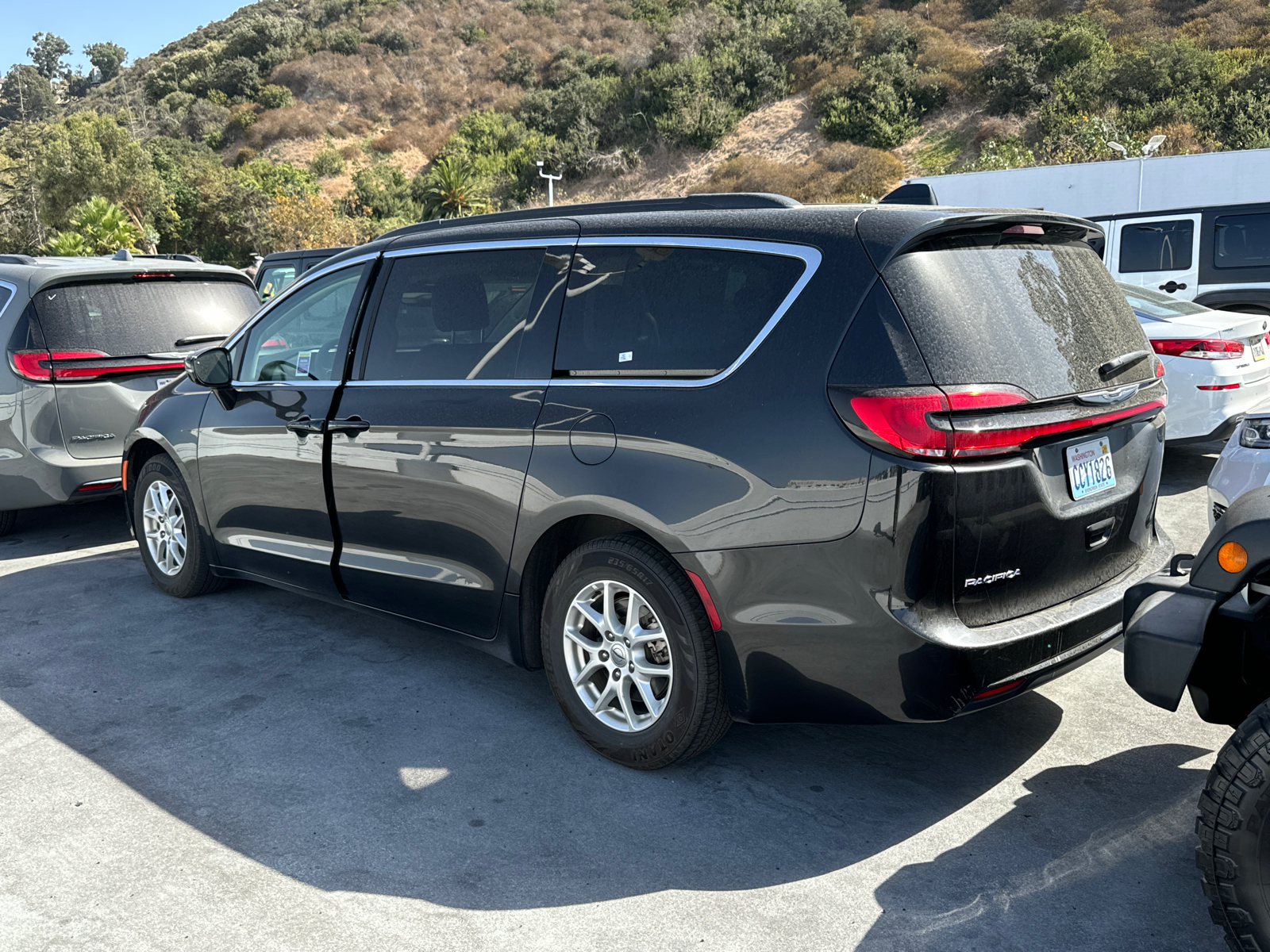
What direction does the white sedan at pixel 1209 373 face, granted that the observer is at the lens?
facing away from the viewer and to the left of the viewer

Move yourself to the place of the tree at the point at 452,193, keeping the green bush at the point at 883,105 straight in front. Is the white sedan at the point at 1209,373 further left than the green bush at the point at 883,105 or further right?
right

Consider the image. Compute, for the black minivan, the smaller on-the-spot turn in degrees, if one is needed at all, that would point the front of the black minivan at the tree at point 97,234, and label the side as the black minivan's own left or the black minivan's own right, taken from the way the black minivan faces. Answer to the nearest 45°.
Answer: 0° — it already faces it

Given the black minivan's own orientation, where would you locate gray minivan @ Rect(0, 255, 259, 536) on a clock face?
The gray minivan is roughly at 12 o'clock from the black minivan.

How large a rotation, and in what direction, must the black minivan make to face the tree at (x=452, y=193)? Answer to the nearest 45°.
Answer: approximately 45° to its right

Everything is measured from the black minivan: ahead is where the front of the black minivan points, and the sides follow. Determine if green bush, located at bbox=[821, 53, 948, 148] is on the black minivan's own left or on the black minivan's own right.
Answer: on the black minivan's own right

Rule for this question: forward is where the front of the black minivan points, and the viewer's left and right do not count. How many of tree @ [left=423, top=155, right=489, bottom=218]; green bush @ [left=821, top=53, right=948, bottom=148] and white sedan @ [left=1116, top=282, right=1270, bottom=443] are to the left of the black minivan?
0

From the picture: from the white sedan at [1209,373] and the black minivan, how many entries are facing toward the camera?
0

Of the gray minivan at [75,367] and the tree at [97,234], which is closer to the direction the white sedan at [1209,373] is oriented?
the tree

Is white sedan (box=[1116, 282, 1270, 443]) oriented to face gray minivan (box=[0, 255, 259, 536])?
no

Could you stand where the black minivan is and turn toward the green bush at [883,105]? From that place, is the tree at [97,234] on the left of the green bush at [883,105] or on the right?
left

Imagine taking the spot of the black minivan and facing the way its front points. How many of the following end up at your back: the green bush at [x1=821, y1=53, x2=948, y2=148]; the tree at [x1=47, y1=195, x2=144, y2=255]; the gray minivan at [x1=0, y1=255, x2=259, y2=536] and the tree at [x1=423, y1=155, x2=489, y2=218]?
0

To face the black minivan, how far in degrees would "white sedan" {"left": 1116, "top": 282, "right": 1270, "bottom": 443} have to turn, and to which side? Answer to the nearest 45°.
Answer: approximately 135° to its left

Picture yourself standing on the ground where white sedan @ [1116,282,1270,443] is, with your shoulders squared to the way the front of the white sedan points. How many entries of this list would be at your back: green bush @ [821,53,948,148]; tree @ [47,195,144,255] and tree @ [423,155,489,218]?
0

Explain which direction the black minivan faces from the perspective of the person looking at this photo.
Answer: facing away from the viewer and to the left of the viewer

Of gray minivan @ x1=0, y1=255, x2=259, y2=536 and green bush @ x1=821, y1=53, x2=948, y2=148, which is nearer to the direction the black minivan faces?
the gray minivan

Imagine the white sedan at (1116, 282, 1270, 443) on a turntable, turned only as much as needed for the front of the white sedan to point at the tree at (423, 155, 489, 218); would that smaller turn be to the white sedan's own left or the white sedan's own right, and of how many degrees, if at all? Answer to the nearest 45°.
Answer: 0° — it already faces it
